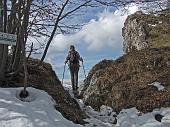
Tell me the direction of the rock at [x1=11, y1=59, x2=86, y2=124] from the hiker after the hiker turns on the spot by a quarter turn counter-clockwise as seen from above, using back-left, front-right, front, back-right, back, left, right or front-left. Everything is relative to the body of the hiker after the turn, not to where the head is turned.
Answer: left

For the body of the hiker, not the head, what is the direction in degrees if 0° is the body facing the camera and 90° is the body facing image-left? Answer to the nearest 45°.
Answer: approximately 180°

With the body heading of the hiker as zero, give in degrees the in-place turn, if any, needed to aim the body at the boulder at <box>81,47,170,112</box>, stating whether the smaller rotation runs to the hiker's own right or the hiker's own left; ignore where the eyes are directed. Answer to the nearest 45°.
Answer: approximately 135° to the hiker's own right
